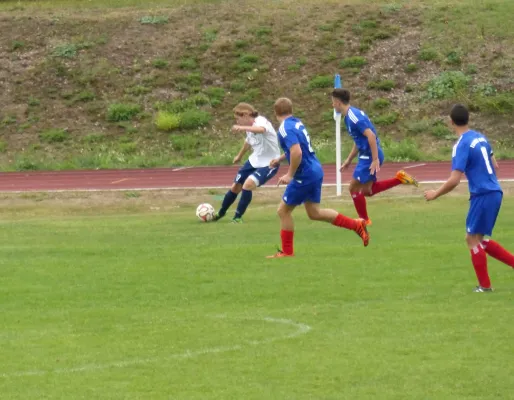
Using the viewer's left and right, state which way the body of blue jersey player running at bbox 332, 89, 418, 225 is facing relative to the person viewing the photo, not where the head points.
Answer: facing to the left of the viewer

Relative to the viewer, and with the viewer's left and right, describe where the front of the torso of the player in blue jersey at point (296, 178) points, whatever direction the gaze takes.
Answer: facing away from the viewer and to the left of the viewer

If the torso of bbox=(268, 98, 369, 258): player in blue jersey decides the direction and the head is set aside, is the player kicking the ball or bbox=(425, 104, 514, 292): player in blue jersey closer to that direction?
the player kicking the ball

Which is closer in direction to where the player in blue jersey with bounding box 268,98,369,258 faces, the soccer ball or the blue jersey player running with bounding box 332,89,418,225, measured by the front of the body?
the soccer ball

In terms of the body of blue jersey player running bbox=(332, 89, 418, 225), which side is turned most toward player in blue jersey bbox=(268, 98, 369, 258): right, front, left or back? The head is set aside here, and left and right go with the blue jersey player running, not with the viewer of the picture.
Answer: left

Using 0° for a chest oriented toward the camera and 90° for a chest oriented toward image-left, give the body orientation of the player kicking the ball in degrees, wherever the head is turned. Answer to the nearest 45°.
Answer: approximately 45°

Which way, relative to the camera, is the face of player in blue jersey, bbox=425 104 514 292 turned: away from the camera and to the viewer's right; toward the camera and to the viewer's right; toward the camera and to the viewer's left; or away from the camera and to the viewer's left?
away from the camera and to the viewer's left

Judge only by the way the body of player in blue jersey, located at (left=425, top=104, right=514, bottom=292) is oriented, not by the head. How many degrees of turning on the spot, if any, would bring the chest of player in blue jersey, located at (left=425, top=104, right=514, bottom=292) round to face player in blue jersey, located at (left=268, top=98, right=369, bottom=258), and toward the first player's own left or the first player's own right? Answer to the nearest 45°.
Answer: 0° — they already face them

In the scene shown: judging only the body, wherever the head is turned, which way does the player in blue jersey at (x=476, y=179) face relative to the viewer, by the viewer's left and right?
facing away from the viewer and to the left of the viewer
